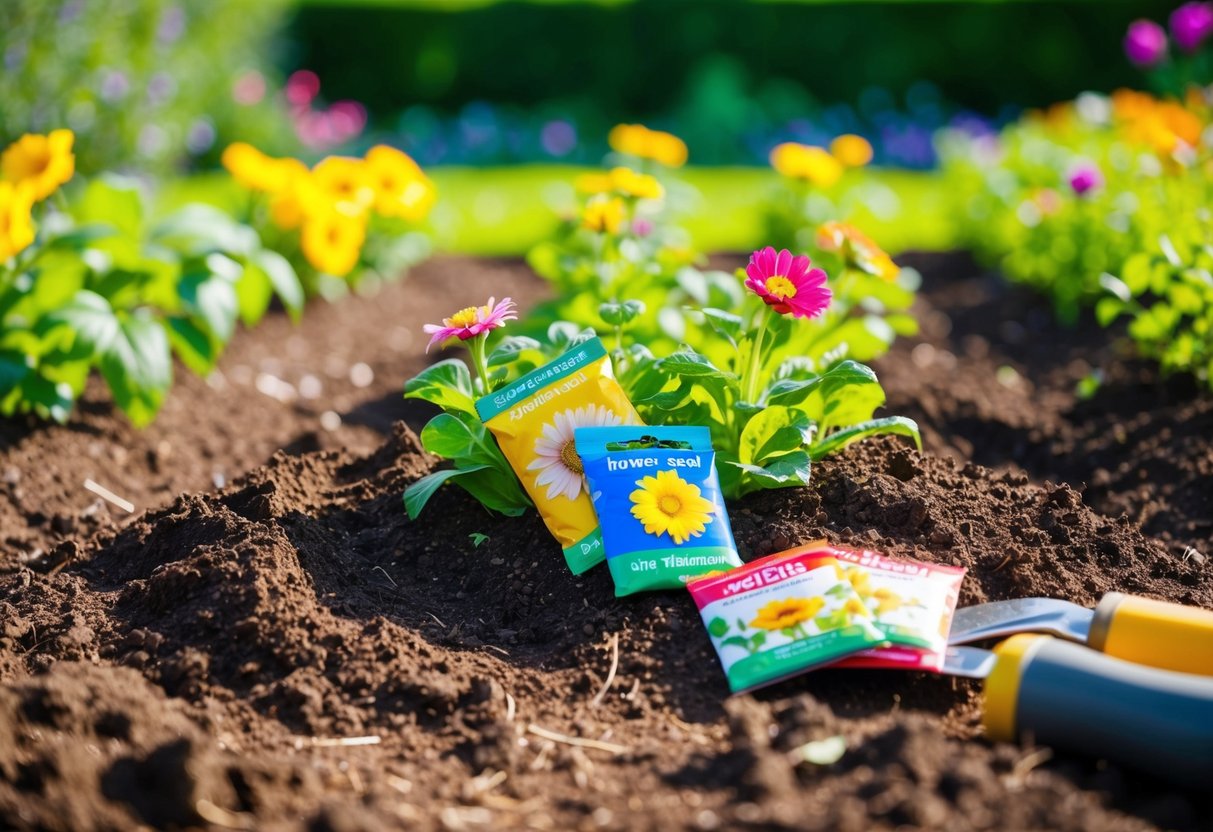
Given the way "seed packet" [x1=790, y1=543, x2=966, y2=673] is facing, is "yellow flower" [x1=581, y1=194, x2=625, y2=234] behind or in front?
behind

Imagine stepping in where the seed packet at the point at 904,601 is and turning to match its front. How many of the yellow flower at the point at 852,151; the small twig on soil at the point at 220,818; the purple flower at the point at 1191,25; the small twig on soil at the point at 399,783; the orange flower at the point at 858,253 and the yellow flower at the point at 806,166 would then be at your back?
4

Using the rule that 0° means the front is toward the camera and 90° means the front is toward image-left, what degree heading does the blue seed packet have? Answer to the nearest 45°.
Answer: approximately 0°

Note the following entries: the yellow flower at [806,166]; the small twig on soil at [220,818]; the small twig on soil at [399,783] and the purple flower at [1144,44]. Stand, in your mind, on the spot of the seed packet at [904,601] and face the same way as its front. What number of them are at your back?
2

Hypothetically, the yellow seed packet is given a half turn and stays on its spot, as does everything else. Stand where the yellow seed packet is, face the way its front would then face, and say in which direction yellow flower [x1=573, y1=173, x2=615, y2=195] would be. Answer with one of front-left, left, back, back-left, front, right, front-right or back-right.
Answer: front

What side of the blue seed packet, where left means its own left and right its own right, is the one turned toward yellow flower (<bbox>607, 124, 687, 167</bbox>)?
back
